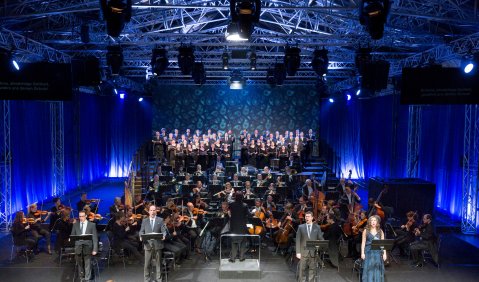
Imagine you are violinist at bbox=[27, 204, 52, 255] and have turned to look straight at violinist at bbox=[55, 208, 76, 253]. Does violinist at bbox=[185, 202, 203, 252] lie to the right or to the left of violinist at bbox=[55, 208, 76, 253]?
left

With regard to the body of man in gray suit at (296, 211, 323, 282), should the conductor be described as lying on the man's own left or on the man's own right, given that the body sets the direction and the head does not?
on the man's own right

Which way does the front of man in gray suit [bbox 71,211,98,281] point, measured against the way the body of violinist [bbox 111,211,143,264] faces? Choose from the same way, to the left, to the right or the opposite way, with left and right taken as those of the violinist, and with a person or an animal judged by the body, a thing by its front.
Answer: to the right

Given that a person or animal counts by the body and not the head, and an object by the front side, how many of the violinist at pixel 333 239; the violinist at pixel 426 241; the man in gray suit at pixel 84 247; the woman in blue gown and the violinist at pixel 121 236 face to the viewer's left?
2

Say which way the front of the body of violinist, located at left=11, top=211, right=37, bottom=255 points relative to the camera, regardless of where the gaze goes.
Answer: to the viewer's right

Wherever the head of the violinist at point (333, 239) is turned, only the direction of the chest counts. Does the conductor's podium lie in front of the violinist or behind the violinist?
in front

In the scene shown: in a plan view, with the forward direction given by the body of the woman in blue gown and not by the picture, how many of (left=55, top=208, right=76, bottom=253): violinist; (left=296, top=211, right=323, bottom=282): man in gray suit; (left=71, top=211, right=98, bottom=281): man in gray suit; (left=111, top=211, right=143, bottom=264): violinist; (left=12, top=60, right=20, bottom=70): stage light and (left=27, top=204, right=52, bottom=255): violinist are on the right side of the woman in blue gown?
6

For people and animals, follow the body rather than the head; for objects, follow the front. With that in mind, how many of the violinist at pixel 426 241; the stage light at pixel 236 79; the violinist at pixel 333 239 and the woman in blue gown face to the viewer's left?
2

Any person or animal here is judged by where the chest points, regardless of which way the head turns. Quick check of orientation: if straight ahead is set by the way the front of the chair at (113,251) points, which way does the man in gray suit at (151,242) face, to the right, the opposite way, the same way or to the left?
to the right

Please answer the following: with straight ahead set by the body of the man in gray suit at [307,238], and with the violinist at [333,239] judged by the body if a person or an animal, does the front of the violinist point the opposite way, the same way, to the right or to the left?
to the right

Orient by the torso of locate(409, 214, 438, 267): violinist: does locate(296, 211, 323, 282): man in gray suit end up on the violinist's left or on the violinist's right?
on the violinist's left

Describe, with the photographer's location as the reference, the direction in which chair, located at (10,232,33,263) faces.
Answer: facing to the right of the viewer

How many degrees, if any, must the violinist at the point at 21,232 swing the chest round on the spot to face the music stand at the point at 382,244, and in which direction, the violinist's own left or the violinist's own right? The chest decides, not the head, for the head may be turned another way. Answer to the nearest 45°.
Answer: approximately 45° to the violinist's own right
